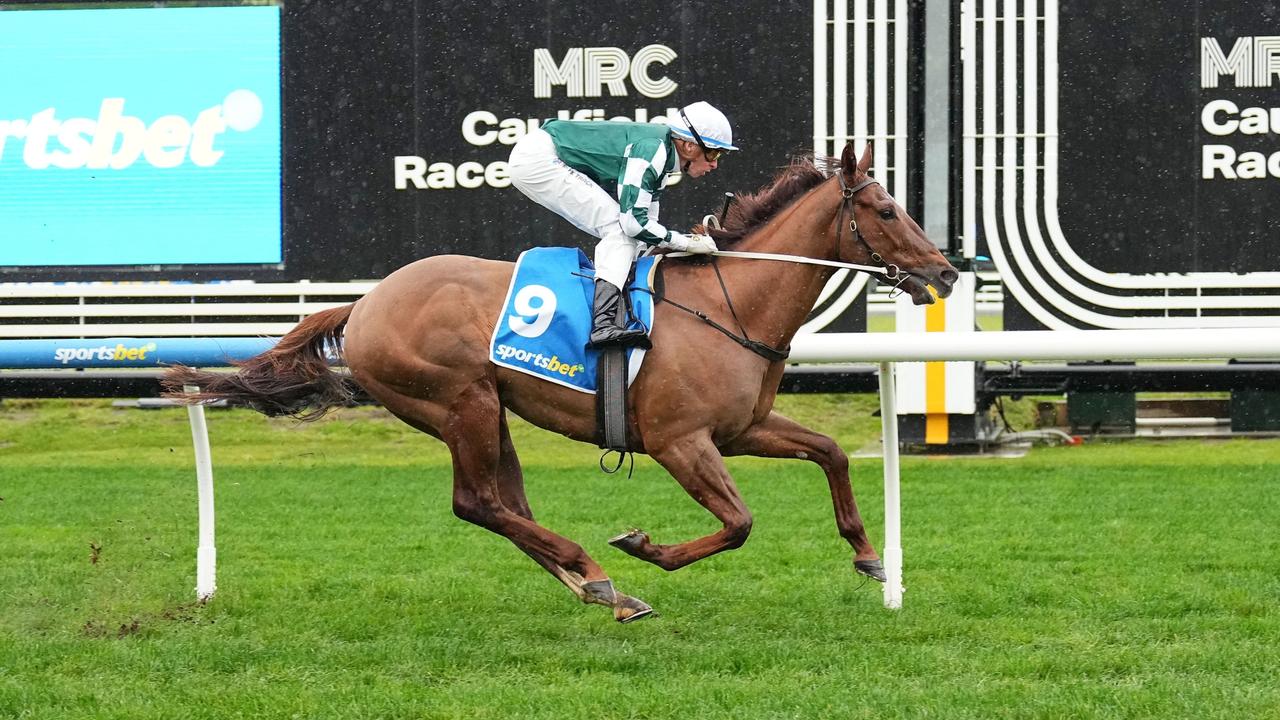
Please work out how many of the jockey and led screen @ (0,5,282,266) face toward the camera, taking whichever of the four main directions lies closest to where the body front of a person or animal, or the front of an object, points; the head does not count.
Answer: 1

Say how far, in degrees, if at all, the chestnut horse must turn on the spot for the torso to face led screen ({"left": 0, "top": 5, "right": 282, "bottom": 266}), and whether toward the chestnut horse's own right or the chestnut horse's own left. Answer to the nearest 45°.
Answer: approximately 135° to the chestnut horse's own left

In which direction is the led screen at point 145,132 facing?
toward the camera

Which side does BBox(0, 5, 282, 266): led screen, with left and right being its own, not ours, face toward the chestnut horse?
front

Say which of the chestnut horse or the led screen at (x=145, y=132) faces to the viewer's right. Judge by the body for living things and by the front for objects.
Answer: the chestnut horse

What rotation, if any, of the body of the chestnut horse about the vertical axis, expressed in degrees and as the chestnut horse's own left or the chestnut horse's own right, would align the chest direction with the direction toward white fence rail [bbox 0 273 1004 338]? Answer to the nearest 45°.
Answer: approximately 135° to the chestnut horse's own left

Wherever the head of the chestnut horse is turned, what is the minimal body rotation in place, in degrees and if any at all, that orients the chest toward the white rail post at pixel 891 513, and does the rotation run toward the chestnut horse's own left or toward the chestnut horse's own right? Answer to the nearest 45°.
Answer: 0° — it already faces it

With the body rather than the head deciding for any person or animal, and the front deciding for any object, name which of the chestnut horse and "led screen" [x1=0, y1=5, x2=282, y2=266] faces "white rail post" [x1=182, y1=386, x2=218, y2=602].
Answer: the led screen

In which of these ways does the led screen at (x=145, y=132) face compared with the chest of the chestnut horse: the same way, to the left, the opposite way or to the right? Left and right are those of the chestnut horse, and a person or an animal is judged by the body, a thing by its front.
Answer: to the right

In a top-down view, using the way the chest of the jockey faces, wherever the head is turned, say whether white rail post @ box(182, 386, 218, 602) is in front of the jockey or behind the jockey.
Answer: behind

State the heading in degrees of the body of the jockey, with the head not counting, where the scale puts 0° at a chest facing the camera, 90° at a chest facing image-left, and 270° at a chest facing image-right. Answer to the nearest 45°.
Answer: approximately 270°

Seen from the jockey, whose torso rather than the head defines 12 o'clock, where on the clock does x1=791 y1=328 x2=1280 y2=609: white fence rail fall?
The white fence rail is roughly at 12 o'clock from the jockey.

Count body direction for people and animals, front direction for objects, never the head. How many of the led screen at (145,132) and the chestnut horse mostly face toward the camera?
1

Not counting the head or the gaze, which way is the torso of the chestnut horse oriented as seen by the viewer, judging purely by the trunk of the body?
to the viewer's right
